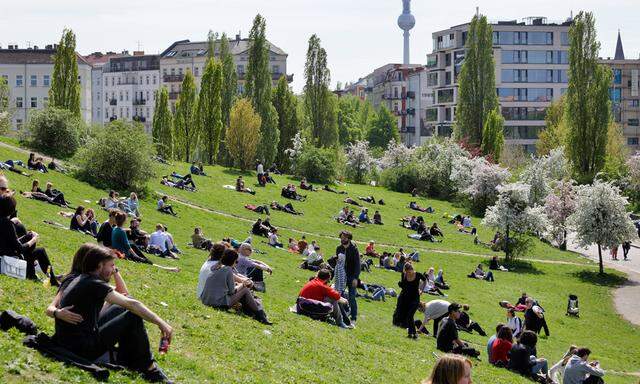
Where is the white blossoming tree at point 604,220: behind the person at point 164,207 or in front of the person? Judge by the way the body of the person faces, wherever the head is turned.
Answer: in front

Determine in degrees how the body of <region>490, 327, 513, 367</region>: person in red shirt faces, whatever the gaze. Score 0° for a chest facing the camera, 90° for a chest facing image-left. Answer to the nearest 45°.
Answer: approximately 225°

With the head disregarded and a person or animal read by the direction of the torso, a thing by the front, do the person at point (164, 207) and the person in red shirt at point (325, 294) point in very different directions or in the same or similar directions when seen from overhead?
same or similar directions

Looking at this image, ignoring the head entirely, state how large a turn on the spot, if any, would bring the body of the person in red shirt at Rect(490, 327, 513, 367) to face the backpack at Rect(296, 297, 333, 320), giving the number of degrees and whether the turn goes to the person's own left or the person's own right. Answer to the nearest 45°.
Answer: approximately 135° to the person's own left

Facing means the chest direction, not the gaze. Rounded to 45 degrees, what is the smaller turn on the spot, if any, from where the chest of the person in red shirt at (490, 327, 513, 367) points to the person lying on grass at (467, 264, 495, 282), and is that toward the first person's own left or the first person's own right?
approximately 45° to the first person's own left

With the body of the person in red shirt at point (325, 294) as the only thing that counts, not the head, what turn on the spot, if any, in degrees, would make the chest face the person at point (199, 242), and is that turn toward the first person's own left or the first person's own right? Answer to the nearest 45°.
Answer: approximately 90° to the first person's own left

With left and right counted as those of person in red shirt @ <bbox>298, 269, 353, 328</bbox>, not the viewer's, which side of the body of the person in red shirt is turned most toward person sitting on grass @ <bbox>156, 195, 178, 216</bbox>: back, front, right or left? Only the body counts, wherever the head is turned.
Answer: left

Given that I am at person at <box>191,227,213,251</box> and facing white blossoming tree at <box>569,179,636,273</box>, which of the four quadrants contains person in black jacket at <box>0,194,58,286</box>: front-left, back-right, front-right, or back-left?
back-right

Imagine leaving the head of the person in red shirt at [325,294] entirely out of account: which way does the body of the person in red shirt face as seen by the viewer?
to the viewer's right

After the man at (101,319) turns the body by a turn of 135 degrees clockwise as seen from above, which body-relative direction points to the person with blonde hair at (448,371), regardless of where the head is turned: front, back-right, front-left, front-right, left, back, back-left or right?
left

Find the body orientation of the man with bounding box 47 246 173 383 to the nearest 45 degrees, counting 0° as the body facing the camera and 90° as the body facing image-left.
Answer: approximately 270°

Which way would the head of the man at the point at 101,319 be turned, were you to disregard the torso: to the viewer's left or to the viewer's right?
to the viewer's right

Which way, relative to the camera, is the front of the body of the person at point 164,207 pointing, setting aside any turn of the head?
to the viewer's right

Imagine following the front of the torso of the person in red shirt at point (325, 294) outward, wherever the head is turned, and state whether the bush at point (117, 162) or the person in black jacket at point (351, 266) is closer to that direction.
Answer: the person in black jacket
